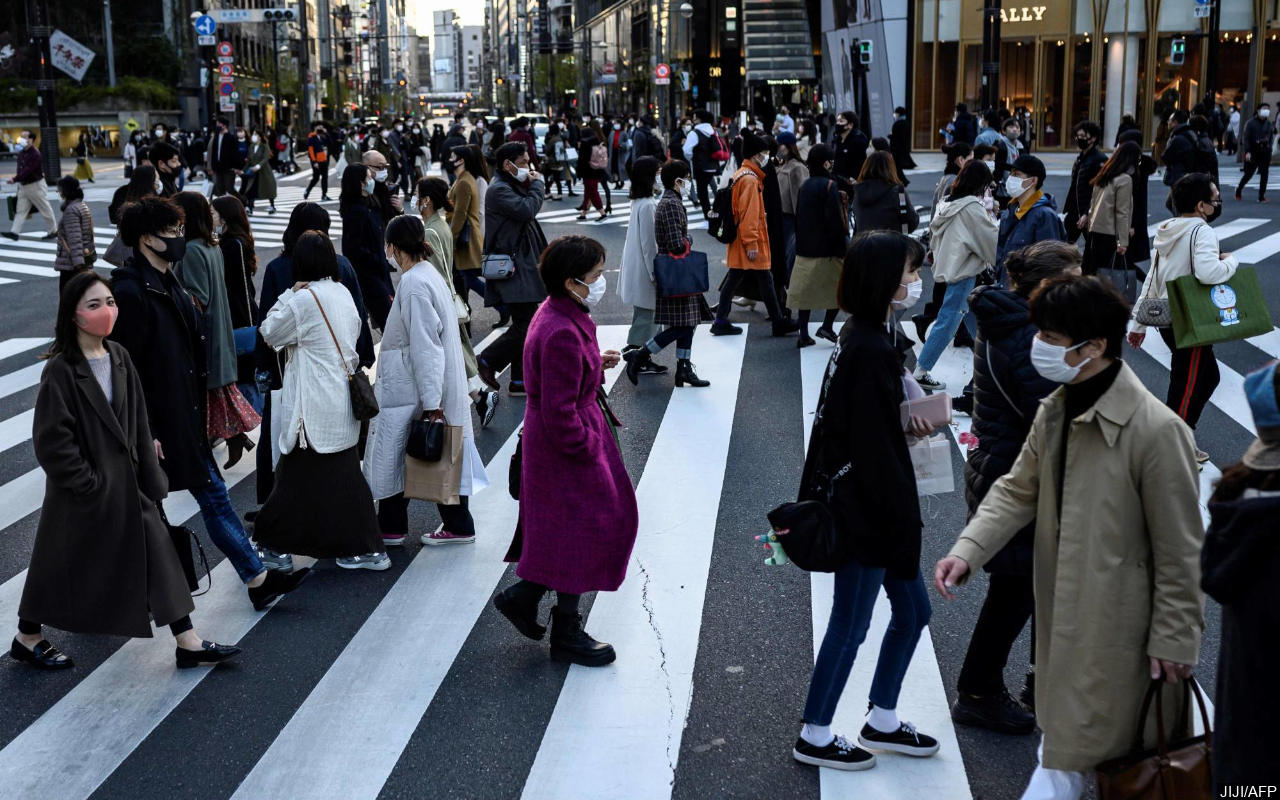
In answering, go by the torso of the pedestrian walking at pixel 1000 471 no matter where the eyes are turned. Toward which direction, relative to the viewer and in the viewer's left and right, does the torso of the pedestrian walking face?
facing to the right of the viewer

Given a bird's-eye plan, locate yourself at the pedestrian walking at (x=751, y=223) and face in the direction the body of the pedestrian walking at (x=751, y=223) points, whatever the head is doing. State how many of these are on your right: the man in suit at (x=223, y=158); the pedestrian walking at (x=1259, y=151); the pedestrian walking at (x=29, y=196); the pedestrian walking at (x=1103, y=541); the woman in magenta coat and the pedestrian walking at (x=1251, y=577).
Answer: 3

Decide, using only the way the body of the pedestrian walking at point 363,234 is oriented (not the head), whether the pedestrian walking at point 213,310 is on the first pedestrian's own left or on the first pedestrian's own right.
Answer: on the first pedestrian's own right

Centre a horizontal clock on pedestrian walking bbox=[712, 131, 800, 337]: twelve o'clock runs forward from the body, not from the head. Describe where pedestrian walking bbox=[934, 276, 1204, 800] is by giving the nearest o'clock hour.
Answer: pedestrian walking bbox=[934, 276, 1204, 800] is roughly at 3 o'clock from pedestrian walking bbox=[712, 131, 800, 337].

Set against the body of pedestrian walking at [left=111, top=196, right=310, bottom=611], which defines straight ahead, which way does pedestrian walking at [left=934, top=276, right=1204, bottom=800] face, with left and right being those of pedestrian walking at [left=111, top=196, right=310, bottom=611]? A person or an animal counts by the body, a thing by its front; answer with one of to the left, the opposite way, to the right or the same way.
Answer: the opposite way

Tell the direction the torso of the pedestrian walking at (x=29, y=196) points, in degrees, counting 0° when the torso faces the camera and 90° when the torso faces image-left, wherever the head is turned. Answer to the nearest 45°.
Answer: approximately 90°

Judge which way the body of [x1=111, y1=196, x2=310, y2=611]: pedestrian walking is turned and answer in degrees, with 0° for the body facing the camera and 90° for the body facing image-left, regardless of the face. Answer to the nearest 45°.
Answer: approximately 270°
